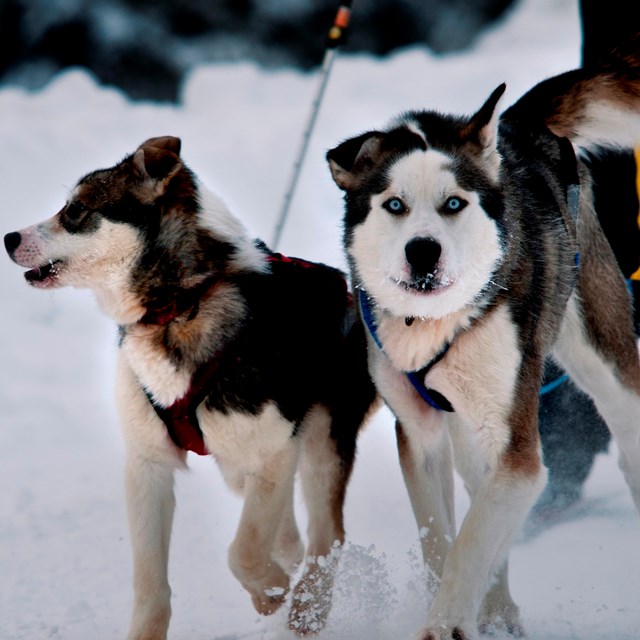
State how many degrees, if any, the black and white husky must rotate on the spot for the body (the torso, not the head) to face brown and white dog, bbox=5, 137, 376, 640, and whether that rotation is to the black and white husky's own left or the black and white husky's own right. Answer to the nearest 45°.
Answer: approximately 45° to the black and white husky's own right

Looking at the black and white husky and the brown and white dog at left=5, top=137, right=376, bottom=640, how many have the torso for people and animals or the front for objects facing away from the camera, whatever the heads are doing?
0

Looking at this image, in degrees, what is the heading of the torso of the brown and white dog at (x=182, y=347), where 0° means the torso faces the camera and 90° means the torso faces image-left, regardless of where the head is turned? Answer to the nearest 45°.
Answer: approximately 45°

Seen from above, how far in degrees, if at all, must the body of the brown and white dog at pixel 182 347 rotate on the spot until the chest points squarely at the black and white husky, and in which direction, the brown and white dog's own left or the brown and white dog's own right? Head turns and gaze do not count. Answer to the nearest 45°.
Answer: approximately 135° to the brown and white dog's own left
